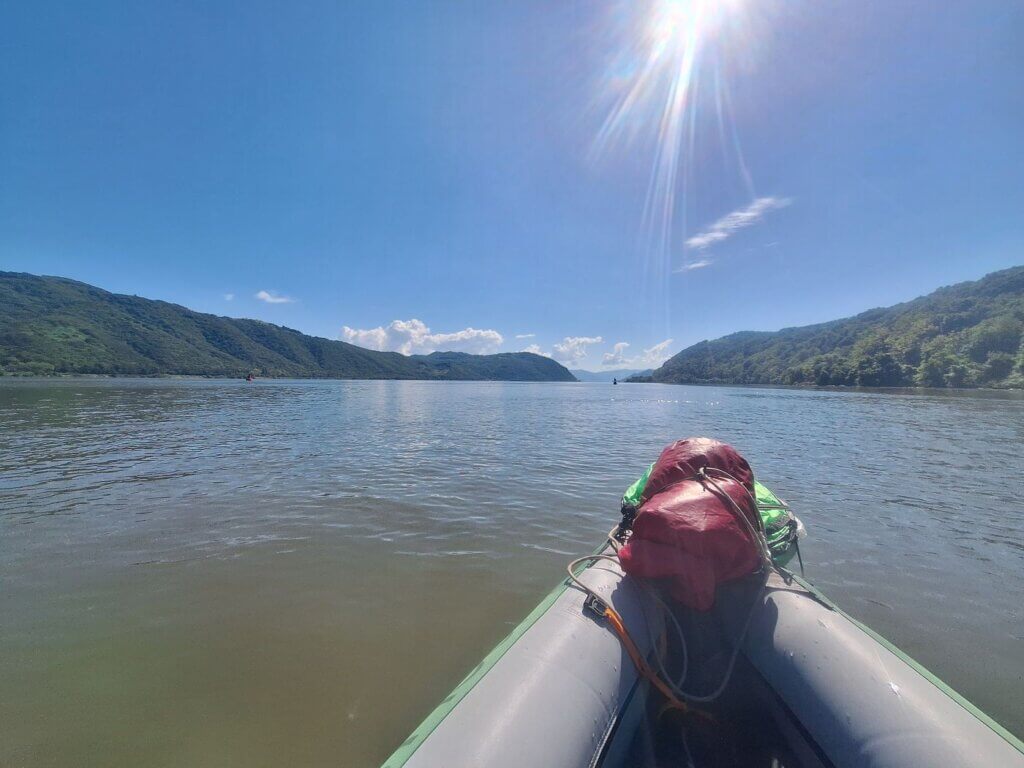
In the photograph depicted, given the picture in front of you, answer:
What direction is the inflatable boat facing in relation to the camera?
away from the camera
